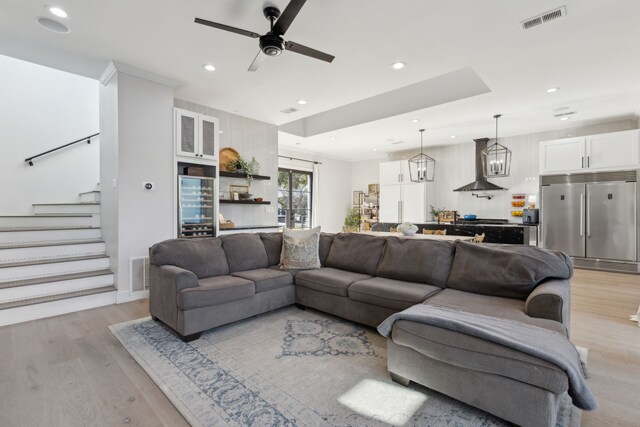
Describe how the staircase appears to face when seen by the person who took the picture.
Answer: facing the viewer and to the right of the viewer

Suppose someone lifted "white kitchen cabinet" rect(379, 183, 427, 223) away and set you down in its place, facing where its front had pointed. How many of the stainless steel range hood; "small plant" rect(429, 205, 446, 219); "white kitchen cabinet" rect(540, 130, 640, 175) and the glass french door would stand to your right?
1

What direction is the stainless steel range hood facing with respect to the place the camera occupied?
facing the viewer

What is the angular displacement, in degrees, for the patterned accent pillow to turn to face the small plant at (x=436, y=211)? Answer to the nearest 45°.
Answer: approximately 135° to its left

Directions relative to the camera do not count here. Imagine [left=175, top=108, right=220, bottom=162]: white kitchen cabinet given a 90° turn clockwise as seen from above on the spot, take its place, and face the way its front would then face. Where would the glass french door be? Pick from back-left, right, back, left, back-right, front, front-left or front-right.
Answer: back

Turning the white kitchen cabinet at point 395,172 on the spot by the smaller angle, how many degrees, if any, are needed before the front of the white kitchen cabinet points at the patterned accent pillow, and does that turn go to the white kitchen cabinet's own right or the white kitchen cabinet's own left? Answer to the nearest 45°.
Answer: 0° — it already faces it

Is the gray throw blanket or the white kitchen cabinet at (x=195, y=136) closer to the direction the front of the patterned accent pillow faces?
the gray throw blanket

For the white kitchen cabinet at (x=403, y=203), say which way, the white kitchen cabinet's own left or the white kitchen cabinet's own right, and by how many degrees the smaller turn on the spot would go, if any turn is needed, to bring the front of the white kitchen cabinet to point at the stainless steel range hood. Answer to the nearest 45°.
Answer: approximately 90° to the white kitchen cabinet's own left

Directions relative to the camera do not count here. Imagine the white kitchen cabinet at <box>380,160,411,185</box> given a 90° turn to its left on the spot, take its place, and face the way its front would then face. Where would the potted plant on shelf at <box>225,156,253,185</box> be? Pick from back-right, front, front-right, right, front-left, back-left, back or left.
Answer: back-right

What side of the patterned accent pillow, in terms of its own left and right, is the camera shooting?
front

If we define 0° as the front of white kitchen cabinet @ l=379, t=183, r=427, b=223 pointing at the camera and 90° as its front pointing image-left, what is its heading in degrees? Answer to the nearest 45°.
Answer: approximately 0°

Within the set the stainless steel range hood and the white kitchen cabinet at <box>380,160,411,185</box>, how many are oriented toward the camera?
2

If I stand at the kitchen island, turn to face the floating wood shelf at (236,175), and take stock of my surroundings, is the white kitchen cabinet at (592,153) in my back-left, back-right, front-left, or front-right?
back-left
